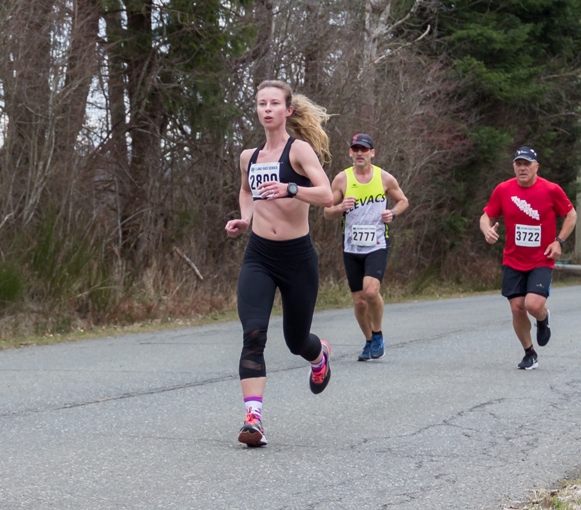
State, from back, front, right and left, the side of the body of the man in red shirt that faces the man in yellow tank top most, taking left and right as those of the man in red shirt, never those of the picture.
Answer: right

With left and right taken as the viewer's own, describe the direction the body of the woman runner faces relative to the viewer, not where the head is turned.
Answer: facing the viewer and to the left of the viewer

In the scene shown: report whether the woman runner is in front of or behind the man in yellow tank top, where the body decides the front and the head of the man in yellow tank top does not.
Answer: in front

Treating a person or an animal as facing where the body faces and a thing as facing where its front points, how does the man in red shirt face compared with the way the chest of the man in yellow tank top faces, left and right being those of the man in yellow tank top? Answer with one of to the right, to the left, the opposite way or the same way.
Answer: the same way

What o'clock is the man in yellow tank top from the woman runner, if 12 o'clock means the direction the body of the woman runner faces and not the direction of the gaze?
The man in yellow tank top is roughly at 5 o'clock from the woman runner.

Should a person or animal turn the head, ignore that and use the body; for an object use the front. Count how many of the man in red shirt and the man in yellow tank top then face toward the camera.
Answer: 2

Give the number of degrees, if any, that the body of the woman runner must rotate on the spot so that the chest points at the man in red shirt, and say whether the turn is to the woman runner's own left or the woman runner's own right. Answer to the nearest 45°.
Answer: approximately 180°

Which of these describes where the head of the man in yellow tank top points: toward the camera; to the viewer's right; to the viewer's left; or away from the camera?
toward the camera

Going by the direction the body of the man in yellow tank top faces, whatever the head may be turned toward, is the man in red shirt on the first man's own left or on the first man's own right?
on the first man's own left

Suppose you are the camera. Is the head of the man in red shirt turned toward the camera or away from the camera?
toward the camera

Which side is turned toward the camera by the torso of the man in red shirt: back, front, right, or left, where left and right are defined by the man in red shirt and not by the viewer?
front

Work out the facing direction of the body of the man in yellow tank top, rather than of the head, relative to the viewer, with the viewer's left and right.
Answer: facing the viewer
